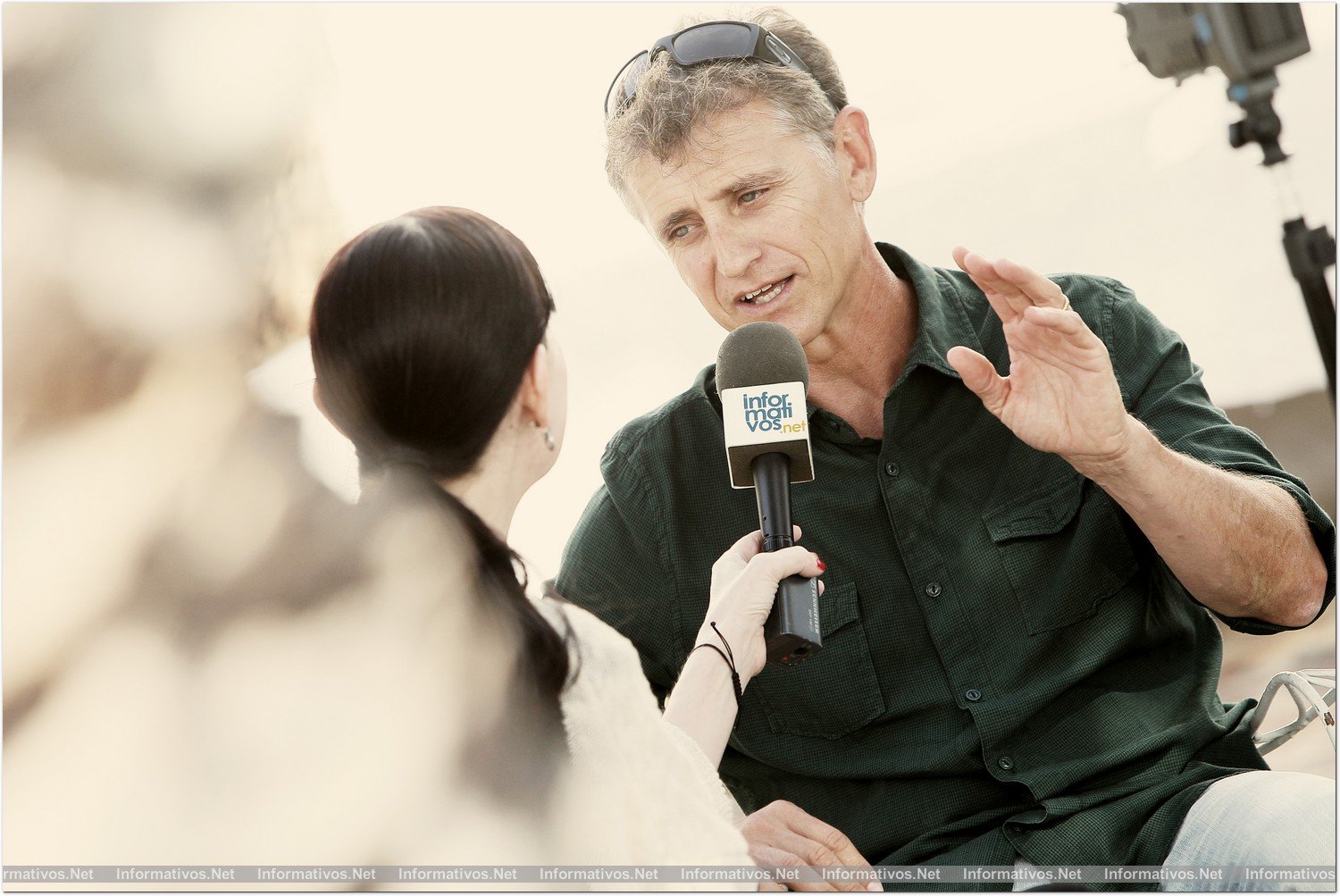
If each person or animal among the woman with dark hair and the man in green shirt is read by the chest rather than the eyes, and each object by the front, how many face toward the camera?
1

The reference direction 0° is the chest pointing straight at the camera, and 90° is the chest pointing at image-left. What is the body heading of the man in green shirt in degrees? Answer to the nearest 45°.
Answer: approximately 0°

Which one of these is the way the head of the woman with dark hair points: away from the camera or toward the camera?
away from the camera
